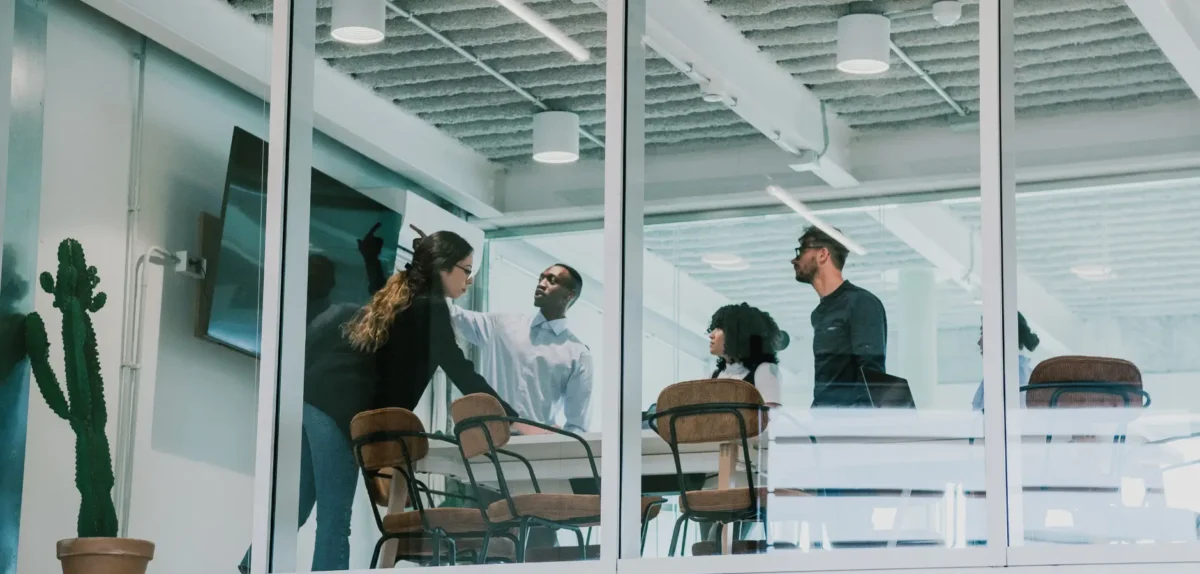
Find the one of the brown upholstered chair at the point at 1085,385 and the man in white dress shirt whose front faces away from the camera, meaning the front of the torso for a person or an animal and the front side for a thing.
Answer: the brown upholstered chair

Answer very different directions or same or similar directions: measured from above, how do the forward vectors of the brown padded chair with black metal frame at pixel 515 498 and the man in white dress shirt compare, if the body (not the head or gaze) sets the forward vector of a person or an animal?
very different directions

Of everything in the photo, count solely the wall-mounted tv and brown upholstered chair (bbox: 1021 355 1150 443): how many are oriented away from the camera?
1

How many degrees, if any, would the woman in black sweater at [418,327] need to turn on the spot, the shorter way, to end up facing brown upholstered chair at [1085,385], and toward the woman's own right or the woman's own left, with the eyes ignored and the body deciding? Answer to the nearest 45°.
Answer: approximately 45° to the woman's own right

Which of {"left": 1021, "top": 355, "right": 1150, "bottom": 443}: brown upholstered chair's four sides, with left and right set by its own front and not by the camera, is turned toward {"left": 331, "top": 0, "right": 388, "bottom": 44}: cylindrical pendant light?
left

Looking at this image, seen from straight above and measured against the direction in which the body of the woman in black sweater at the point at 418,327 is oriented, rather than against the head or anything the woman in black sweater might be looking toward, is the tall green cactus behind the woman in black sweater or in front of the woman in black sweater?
behind

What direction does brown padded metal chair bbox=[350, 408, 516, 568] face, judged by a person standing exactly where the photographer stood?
facing away from the viewer and to the right of the viewer

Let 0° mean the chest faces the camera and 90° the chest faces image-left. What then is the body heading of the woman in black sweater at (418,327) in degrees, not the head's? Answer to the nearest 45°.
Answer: approximately 270°

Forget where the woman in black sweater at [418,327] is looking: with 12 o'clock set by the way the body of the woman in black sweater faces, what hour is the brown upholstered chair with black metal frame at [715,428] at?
The brown upholstered chair with black metal frame is roughly at 1 o'clock from the woman in black sweater.

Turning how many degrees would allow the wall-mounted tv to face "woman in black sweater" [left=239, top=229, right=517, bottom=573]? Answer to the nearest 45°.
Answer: approximately 45° to its right

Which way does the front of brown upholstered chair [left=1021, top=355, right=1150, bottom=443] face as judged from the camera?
facing away from the viewer

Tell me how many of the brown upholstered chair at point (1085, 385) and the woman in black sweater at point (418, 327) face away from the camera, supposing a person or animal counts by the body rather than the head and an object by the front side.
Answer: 1

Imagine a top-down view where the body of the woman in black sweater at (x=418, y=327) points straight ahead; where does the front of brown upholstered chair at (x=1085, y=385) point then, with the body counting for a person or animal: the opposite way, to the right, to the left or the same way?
to the left

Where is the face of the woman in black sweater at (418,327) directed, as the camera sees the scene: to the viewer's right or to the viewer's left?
to the viewer's right
